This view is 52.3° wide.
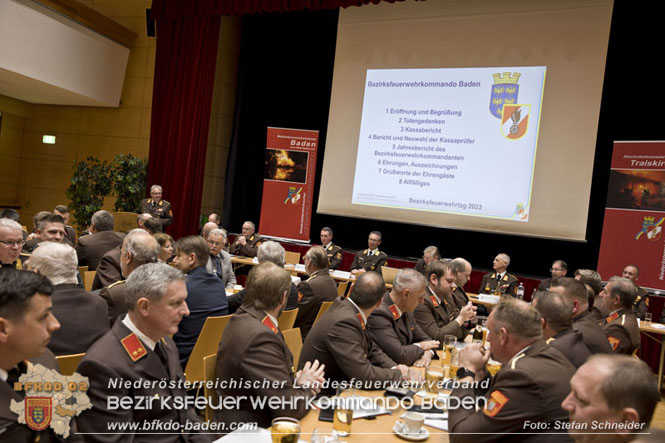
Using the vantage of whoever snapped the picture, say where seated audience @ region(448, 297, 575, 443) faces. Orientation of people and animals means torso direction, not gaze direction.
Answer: facing away from the viewer and to the left of the viewer

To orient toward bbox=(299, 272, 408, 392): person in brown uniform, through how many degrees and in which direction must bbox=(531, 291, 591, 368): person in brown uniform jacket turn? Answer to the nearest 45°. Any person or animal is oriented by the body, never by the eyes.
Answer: approximately 90° to their left

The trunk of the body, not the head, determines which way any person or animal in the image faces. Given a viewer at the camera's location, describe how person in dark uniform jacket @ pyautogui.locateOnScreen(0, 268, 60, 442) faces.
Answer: facing to the right of the viewer

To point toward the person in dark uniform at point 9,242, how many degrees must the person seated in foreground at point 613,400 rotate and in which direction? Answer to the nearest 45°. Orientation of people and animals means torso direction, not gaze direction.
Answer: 0° — they already face them

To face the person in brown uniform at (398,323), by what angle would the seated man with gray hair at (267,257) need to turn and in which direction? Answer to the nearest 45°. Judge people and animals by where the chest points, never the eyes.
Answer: approximately 135° to their right

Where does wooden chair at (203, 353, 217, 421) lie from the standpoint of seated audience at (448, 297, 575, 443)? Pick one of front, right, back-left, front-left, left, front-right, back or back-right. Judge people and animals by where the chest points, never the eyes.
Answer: front-left

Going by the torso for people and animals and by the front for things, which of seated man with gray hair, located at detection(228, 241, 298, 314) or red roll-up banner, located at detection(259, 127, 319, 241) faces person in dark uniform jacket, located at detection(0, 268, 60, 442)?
the red roll-up banner
